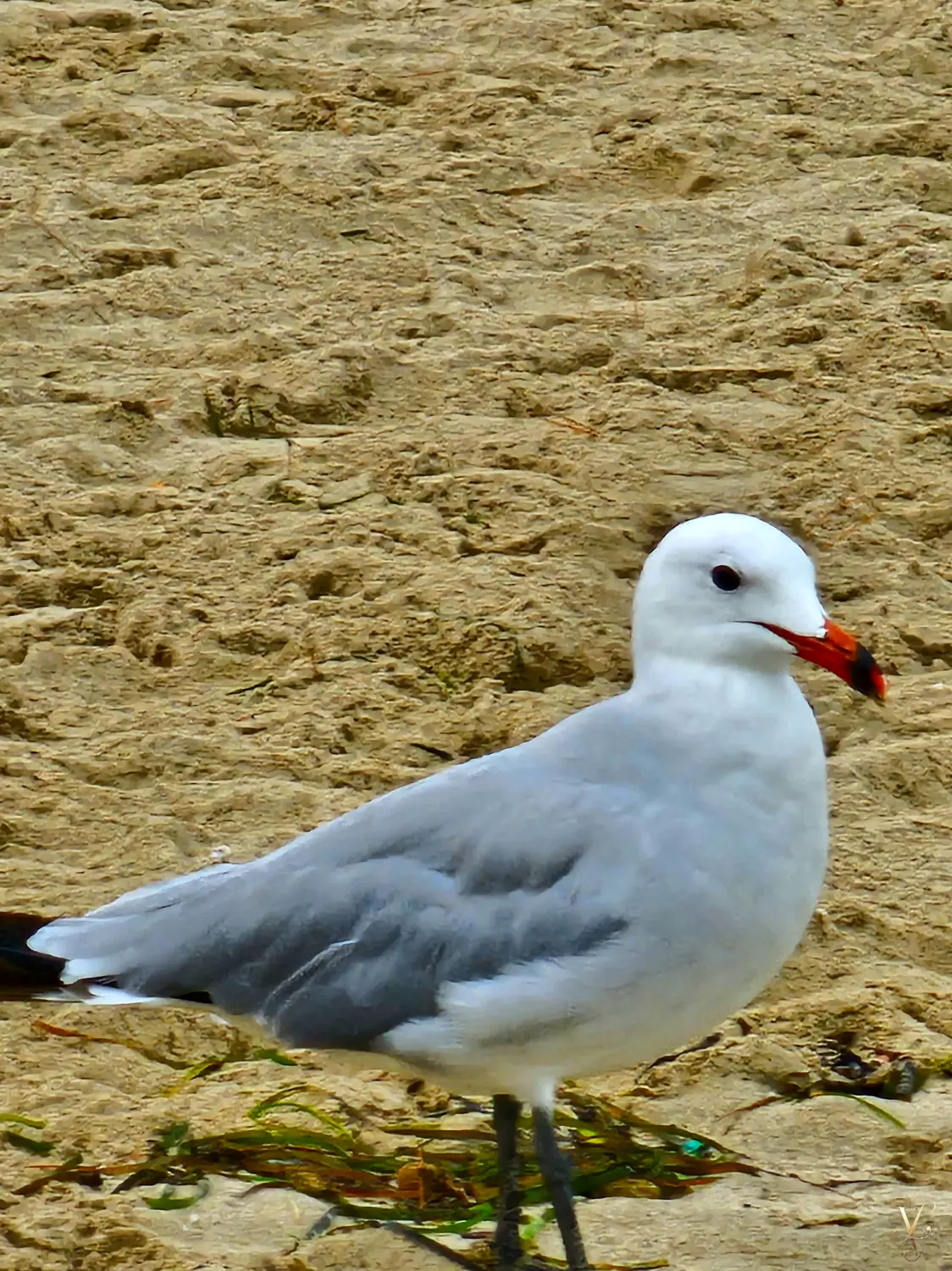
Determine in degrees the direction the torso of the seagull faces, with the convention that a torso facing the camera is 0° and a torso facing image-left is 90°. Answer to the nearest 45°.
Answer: approximately 270°
